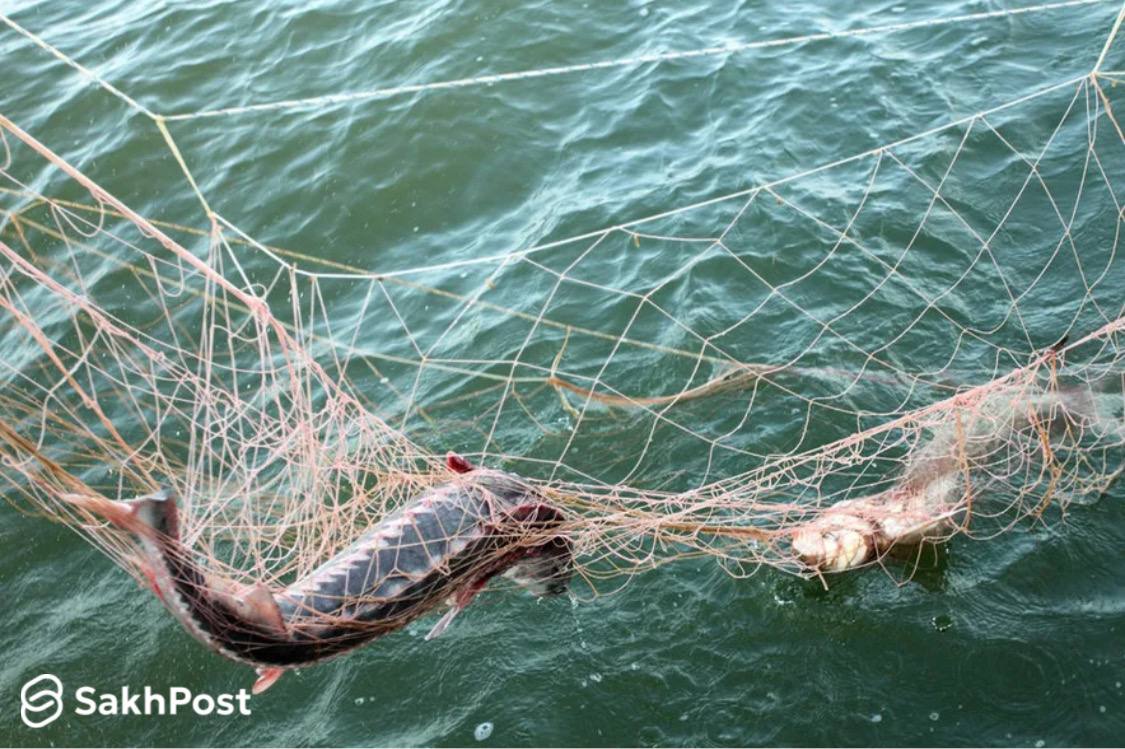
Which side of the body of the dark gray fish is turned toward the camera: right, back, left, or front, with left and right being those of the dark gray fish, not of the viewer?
right
